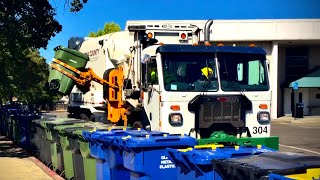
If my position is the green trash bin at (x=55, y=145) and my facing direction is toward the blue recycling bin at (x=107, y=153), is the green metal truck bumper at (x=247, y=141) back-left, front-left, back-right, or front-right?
front-left

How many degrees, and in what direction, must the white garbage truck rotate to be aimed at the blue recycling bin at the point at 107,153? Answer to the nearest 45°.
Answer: approximately 90° to its right

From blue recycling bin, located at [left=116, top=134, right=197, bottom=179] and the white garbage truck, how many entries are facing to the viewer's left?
0

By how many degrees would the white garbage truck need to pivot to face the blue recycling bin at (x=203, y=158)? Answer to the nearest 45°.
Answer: approximately 45° to its right

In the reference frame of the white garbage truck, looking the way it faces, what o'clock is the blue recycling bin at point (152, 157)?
The blue recycling bin is roughly at 2 o'clock from the white garbage truck.
